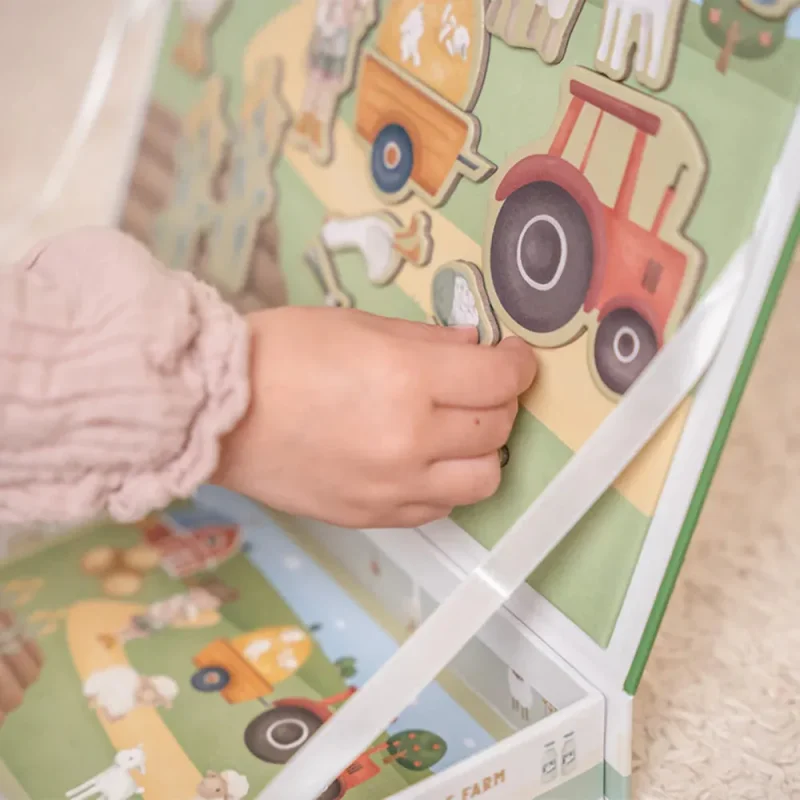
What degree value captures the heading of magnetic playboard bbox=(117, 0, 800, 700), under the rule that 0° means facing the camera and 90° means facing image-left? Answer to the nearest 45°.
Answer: approximately 45°
